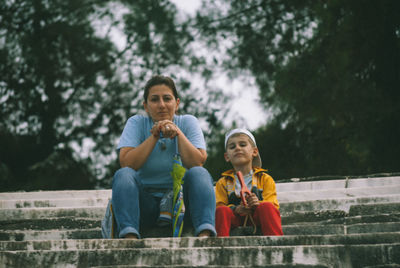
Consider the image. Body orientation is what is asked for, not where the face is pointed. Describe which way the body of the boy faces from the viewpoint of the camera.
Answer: toward the camera

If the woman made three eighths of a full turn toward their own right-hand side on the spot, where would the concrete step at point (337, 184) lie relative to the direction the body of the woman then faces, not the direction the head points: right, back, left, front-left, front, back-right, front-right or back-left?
right

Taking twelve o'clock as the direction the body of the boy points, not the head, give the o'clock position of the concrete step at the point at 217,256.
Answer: The concrete step is roughly at 12 o'clock from the boy.

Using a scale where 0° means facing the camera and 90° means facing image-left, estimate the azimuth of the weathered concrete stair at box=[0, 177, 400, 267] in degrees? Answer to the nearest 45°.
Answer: approximately 0°

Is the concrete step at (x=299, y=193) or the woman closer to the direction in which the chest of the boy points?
the woman

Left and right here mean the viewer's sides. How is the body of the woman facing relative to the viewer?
facing the viewer

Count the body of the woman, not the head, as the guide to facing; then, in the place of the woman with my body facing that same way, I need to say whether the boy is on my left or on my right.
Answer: on my left
